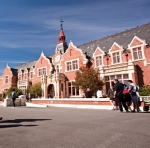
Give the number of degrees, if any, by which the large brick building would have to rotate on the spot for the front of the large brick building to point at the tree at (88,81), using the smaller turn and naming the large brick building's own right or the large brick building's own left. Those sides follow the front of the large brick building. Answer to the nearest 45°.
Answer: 0° — it already faces it

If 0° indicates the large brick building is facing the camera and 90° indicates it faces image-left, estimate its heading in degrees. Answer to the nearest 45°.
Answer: approximately 45°
